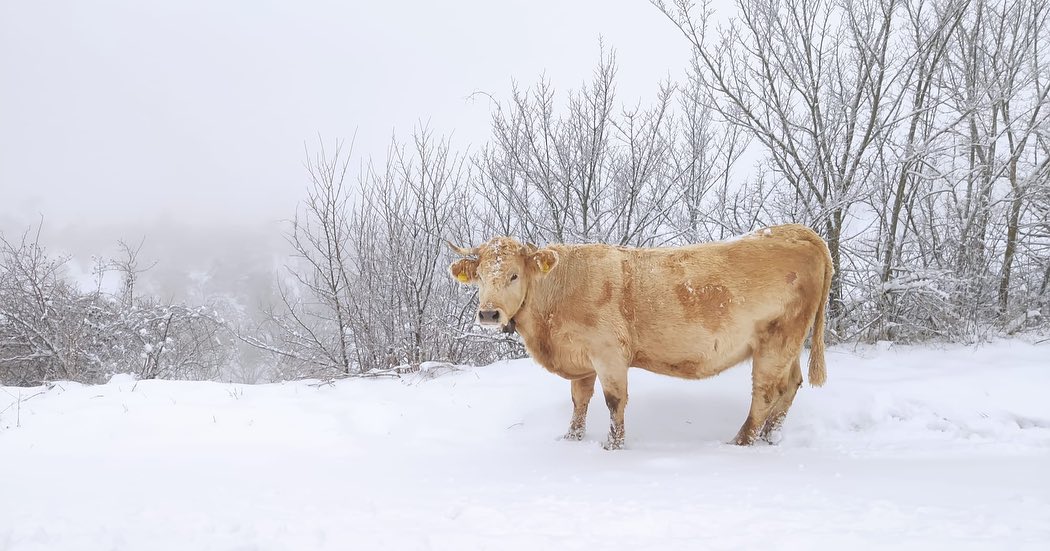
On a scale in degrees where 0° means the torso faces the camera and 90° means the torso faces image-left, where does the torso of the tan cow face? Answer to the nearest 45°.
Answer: approximately 90°
